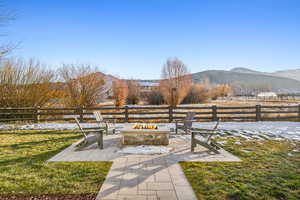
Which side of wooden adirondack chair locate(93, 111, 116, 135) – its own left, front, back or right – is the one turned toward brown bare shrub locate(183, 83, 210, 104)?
left

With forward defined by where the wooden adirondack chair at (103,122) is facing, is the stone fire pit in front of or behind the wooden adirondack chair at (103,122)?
in front

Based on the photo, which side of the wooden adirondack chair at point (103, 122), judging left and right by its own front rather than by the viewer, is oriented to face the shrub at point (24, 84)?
back

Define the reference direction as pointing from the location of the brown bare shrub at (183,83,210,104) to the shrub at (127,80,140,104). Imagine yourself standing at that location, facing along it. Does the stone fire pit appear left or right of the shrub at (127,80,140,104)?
left

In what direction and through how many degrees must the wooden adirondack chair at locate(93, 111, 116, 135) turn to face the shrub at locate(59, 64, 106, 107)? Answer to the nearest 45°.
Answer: approximately 135° to its left

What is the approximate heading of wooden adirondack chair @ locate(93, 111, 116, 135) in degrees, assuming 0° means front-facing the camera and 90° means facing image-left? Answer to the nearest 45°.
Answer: approximately 315°

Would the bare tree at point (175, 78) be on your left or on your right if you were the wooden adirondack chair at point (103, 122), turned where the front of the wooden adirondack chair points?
on your left

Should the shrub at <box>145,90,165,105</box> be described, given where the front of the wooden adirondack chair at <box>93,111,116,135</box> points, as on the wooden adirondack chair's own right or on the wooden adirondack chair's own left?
on the wooden adirondack chair's own left
